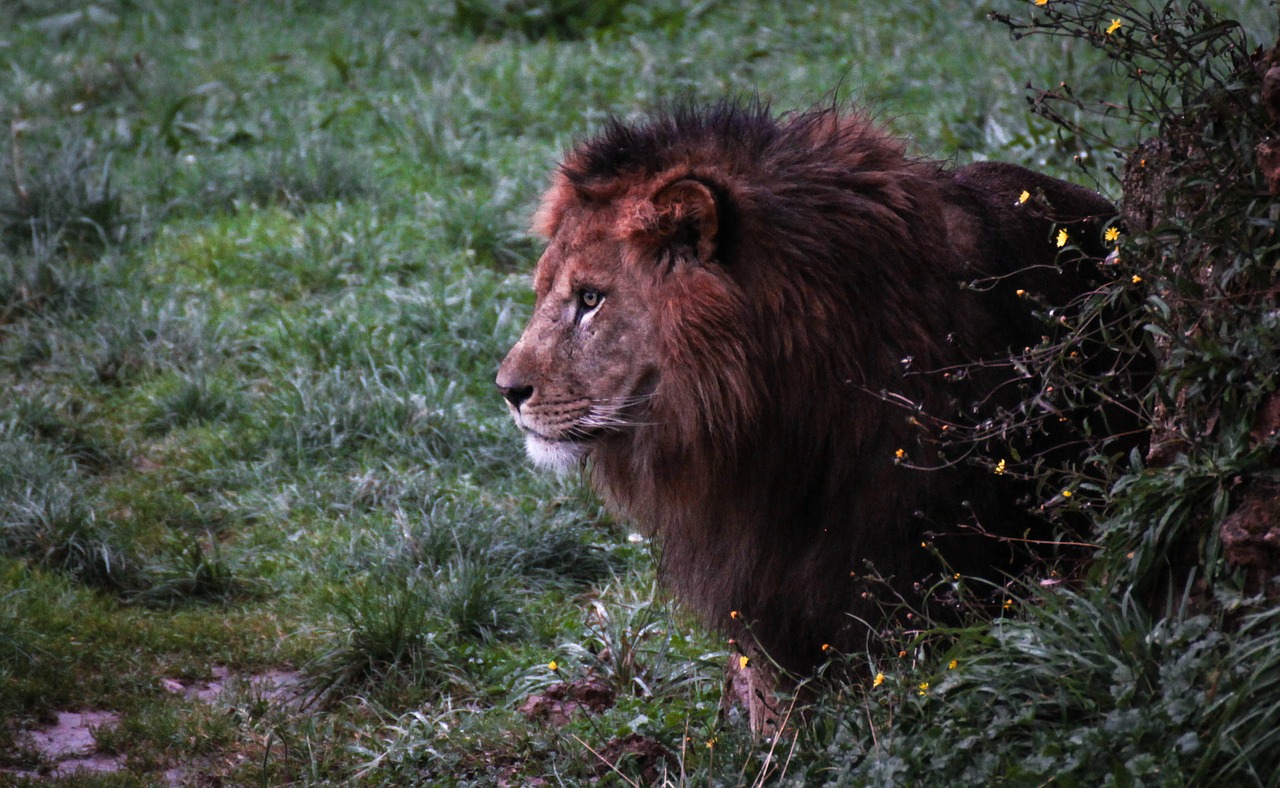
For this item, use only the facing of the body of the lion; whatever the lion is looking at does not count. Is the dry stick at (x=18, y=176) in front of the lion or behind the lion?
in front

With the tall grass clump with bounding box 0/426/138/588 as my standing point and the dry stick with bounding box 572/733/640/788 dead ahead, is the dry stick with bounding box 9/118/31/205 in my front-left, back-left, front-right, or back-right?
back-left

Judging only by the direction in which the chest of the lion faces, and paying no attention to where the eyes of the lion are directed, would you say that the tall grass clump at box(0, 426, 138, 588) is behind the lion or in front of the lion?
in front

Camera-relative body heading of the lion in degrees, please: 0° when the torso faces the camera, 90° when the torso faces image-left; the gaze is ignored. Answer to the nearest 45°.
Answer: approximately 90°
